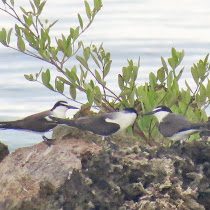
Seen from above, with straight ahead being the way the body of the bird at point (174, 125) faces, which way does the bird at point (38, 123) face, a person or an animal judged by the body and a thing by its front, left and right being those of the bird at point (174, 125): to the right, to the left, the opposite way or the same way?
the opposite way

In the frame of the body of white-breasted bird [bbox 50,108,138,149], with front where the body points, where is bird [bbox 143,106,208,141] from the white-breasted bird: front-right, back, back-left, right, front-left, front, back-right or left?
front

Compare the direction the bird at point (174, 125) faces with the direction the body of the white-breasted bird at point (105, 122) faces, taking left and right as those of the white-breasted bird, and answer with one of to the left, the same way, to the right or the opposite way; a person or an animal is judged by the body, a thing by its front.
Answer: the opposite way

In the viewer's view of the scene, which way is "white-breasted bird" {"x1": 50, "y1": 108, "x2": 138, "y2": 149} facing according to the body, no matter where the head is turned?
to the viewer's right

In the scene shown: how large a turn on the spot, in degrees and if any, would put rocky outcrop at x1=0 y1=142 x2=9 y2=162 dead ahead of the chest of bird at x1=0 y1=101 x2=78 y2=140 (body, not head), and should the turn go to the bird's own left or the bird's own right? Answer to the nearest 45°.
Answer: approximately 135° to the bird's own right

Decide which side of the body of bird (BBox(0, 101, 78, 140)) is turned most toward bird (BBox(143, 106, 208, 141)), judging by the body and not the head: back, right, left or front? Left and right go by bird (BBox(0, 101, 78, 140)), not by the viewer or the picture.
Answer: front

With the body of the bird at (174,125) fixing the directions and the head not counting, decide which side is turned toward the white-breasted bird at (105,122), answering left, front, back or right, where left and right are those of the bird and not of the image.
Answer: front

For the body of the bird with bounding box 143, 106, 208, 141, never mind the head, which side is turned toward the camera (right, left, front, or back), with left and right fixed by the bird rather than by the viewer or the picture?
left

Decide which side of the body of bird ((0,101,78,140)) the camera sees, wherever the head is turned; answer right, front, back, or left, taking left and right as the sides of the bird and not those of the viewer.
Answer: right
